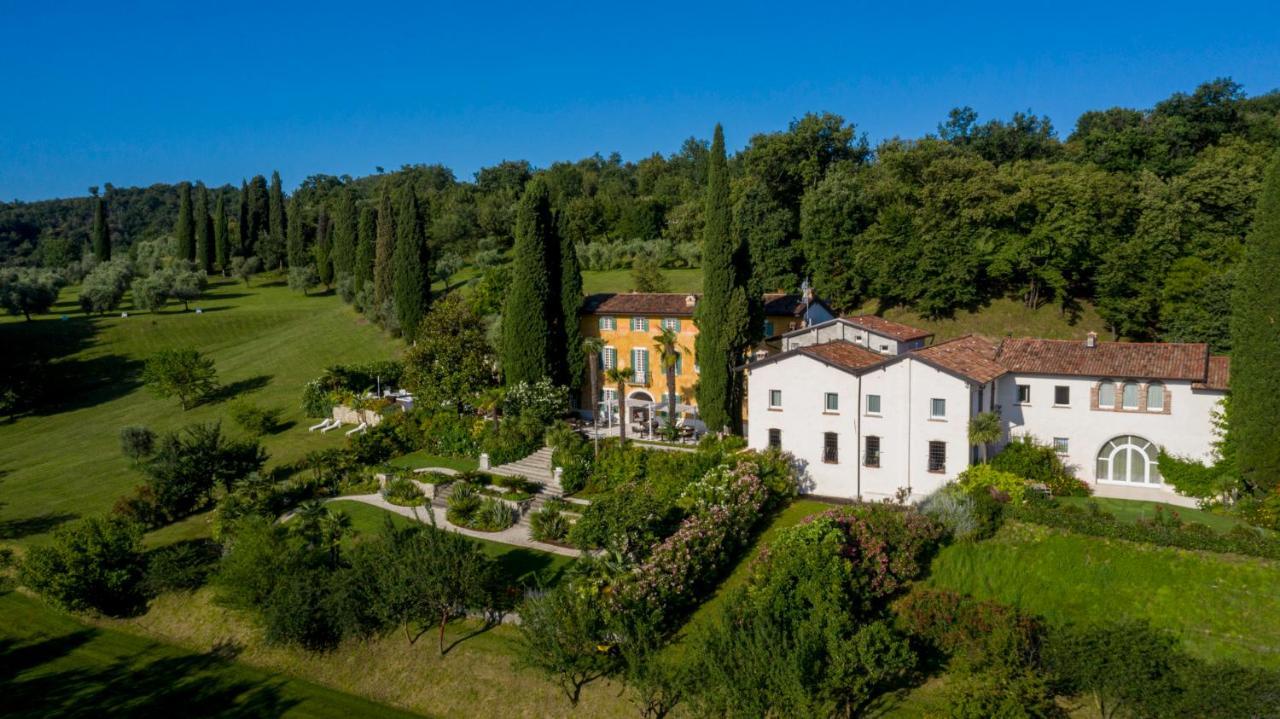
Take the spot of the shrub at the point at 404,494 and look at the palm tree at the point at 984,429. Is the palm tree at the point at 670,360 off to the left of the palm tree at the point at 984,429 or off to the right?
left

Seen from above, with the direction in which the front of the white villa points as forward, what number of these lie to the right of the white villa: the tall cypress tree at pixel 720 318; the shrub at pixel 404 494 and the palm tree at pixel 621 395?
3

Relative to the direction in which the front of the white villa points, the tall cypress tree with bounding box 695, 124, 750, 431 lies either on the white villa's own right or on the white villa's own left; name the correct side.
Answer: on the white villa's own right

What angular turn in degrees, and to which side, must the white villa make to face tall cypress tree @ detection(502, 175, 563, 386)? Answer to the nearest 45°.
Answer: approximately 90° to its right

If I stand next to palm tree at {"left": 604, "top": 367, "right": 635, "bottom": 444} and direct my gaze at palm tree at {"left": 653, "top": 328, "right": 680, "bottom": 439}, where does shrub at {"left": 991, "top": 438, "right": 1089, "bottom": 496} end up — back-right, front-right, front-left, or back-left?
front-right

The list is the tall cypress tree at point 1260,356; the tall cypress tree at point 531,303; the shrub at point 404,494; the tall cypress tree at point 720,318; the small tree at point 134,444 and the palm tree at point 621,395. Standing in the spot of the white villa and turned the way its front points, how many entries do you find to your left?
1

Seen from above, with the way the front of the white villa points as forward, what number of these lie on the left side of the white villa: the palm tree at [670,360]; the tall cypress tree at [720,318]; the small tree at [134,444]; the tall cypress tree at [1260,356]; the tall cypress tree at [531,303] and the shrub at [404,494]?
1

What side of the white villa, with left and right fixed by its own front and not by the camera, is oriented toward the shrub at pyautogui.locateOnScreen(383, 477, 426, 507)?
right

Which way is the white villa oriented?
toward the camera

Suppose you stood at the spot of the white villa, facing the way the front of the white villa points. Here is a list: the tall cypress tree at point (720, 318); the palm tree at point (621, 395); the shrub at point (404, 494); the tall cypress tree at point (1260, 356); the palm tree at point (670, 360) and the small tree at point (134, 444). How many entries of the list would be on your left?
1

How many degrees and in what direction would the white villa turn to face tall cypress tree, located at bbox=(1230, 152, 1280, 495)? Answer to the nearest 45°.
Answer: approximately 90° to its left

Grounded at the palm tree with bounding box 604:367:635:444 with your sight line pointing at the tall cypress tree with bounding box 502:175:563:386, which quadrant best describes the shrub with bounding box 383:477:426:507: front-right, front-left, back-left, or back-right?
front-left

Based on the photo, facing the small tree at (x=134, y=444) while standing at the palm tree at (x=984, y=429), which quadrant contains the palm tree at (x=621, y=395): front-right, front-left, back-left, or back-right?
front-right

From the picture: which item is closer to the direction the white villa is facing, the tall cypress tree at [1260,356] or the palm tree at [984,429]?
the palm tree

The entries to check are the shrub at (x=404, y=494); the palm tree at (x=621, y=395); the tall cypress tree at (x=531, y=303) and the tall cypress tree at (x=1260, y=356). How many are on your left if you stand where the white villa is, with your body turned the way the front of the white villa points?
1

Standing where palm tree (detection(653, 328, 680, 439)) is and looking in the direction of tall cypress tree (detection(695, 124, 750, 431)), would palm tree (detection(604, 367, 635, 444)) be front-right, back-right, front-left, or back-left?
back-right

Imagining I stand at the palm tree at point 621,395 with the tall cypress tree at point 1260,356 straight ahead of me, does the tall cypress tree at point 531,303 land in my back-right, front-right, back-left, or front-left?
back-left

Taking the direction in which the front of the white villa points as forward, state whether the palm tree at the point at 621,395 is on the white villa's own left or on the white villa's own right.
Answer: on the white villa's own right
